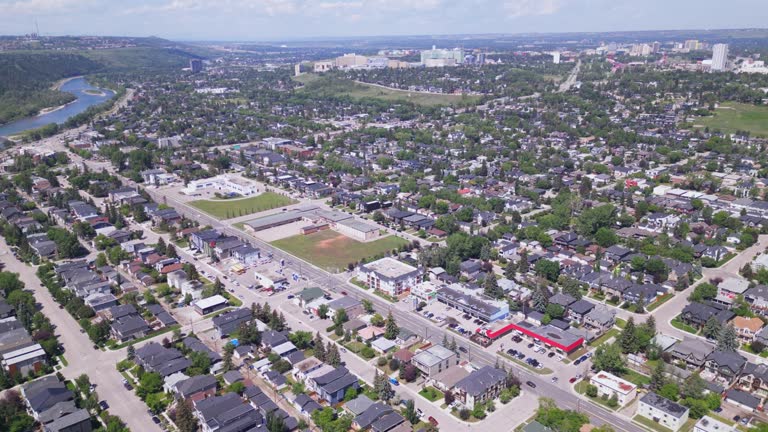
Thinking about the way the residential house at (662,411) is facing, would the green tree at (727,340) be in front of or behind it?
behind

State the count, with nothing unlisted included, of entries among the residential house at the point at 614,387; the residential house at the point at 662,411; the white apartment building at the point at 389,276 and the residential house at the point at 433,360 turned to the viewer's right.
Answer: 0

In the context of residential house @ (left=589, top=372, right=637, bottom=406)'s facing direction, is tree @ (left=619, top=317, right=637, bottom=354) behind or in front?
behind

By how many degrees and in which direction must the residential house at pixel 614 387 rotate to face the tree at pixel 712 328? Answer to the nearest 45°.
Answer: approximately 180°

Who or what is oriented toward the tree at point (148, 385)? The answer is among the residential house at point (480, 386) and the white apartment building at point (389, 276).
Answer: the white apartment building

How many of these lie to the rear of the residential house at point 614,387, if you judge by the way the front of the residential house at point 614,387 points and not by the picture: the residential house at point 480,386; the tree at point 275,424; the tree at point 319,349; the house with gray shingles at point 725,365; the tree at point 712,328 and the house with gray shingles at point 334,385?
2

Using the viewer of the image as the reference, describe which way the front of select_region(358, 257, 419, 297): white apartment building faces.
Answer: facing the viewer and to the left of the viewer

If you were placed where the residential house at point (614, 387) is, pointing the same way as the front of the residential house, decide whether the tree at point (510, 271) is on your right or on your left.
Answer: on your right

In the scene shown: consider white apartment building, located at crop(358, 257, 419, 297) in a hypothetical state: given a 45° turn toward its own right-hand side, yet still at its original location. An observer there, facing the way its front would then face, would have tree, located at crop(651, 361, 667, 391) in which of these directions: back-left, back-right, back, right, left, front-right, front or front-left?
back-left

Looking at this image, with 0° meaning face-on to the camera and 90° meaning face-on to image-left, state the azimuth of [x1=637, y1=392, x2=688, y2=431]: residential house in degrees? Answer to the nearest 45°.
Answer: approximately 45°

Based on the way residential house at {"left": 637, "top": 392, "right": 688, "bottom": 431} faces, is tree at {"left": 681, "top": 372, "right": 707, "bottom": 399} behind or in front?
behind
